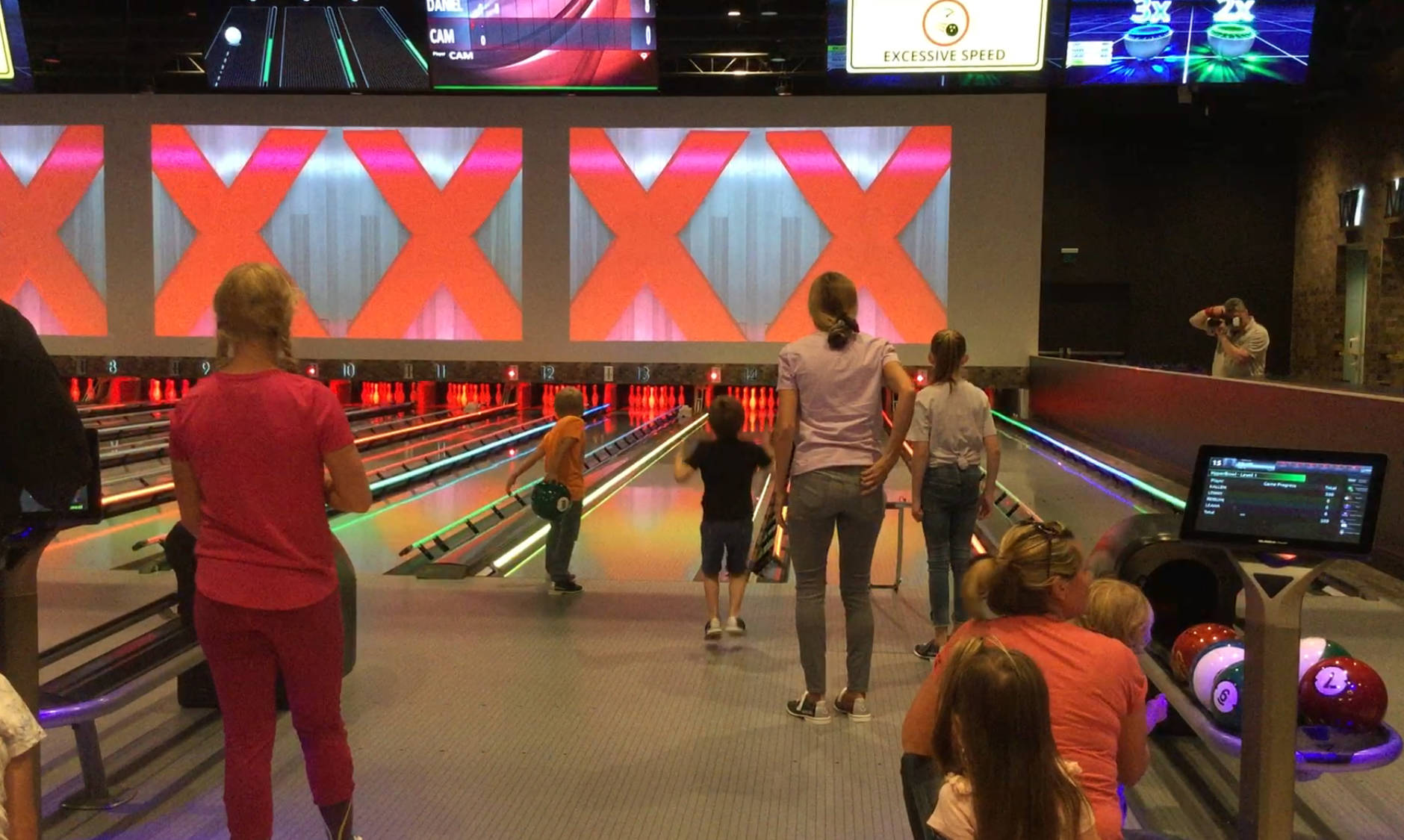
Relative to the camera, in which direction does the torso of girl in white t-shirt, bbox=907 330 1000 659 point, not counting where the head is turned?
away from the camera

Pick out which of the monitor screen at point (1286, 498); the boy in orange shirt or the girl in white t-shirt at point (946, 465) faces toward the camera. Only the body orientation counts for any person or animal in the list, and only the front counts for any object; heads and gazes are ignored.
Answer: the monitor screen

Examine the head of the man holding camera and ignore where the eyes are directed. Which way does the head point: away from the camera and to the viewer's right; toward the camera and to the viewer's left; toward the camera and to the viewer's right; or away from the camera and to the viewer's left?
toward the camera and to the viewer's left

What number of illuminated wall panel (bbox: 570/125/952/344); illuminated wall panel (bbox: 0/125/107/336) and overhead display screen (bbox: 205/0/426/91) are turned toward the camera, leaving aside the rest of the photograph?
3

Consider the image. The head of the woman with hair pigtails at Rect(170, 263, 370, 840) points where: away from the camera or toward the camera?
away from the camera

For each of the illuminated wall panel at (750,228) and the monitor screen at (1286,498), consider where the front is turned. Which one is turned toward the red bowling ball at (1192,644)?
the illuminated wall panel

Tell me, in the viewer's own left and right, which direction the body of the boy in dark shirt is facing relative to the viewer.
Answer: facing away from the viewer

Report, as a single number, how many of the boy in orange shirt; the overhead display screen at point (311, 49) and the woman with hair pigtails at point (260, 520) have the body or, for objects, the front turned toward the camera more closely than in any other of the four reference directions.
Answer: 1

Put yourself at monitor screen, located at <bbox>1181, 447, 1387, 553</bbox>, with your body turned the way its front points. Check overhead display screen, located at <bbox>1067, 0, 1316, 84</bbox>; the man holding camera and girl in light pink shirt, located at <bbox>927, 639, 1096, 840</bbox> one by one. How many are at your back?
2

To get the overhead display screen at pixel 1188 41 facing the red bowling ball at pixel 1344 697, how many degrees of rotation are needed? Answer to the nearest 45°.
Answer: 0° — it already faces it

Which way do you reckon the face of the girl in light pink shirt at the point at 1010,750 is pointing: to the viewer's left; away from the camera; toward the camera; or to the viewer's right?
away from the camera

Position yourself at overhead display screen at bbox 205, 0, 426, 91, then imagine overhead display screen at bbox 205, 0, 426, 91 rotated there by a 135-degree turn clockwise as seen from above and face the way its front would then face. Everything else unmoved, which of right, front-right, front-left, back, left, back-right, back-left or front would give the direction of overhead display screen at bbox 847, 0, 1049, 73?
back

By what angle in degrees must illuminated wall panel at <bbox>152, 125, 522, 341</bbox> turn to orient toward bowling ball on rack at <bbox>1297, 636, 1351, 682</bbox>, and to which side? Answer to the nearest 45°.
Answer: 0° — it already faces it

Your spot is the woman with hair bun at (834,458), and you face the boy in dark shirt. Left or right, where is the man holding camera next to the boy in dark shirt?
right

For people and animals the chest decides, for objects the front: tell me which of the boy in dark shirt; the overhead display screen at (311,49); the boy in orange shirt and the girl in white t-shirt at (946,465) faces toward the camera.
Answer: the overhead display screen

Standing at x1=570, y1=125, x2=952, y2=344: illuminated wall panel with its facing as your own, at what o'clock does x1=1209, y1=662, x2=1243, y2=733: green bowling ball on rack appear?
The green bowling ball on rack is roughly at 12 o'clock from the illuminated wall panel.

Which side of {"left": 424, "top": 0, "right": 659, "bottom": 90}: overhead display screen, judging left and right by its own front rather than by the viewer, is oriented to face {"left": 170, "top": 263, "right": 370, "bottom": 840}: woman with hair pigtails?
front

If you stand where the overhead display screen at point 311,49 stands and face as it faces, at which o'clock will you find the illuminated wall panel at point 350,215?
The illuminated wall panel is roughly at 6 o'clock from the overhead display screen.

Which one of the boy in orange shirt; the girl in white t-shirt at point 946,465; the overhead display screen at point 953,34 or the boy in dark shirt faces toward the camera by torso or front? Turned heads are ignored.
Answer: the overhead display screen

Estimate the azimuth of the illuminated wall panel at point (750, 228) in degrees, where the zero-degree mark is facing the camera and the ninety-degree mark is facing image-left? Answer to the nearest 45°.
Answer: approximately 0°

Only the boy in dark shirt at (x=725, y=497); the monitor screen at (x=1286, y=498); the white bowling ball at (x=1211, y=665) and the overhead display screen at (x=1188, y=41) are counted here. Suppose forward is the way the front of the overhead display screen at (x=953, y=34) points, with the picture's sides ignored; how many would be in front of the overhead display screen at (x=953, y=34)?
3
